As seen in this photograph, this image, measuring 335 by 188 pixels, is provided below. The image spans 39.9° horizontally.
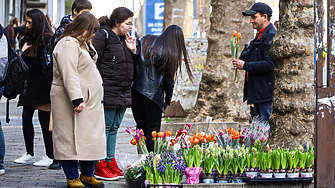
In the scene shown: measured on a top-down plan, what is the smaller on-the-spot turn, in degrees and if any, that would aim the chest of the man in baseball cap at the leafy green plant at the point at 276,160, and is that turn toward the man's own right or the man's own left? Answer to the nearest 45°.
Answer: approximately 90° to the man's own left

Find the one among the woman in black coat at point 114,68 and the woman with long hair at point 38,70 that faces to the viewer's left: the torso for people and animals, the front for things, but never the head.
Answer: the woman with long hair

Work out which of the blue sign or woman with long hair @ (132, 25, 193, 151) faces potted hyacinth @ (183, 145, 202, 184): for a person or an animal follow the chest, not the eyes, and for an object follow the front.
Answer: the blue sign

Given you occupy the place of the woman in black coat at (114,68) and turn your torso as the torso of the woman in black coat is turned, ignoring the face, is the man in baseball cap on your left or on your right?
on your left

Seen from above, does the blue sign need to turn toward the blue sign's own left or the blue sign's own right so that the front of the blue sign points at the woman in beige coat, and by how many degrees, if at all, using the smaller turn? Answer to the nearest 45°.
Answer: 0° — it already faces them

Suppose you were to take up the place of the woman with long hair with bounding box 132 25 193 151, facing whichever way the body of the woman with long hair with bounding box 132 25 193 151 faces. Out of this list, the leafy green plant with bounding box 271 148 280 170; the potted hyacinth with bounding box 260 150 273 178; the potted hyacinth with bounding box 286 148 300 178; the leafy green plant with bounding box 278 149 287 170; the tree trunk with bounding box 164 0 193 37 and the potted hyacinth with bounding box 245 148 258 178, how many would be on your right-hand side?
5

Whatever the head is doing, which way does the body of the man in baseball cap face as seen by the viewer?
to the viewer's left

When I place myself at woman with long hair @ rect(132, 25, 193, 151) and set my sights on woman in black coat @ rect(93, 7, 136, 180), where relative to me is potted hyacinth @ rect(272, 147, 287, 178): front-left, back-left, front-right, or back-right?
back-left

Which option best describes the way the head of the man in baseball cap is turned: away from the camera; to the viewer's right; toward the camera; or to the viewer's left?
to the viewer's left
